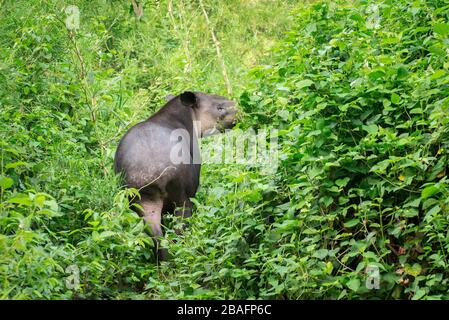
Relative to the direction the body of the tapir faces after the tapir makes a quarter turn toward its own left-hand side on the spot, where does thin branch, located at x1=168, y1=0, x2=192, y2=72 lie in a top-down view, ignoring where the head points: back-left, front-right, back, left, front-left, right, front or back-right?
front-right

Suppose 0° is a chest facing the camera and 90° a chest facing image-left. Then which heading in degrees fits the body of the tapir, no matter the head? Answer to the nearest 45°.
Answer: approximately 225°
